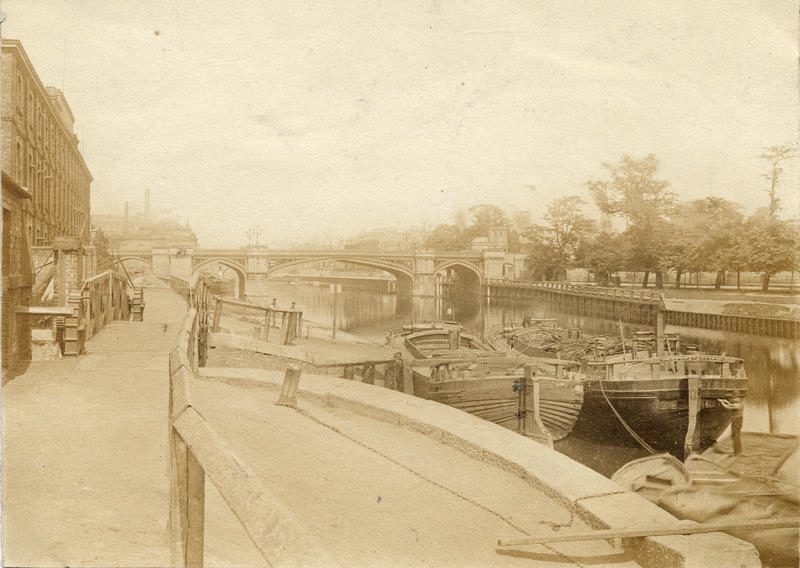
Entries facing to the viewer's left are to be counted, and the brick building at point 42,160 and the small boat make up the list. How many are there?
1

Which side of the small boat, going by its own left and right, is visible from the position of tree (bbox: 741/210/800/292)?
right

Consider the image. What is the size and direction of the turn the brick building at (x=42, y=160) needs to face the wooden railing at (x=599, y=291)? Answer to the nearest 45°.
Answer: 0° — it already faces it

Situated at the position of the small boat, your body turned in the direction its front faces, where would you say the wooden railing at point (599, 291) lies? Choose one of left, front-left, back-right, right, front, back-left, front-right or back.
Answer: right

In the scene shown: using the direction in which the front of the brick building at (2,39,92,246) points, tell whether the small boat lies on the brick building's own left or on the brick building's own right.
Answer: on the brick building's own right

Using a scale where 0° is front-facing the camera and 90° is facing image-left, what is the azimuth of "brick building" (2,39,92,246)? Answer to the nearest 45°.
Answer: approximately 270°

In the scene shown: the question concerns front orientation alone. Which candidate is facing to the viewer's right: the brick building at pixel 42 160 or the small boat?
the brick building

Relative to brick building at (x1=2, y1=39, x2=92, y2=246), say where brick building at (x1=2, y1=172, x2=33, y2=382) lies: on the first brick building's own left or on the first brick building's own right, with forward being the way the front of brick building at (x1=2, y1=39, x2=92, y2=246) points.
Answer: on the first brick building's own right

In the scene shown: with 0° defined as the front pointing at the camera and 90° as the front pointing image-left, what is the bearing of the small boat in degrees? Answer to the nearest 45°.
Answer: approximately 90°
